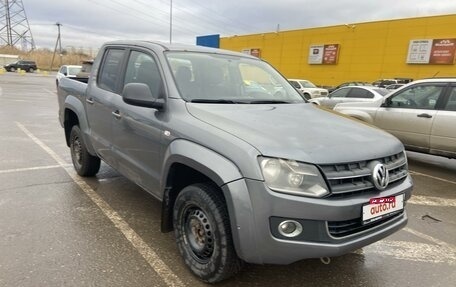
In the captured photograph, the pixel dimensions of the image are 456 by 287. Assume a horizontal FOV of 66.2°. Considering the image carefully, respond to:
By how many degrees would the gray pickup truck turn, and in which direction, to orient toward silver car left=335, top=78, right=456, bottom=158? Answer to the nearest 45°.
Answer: approximately 90° to its left

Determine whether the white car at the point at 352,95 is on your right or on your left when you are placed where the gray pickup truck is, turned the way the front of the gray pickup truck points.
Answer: on your left

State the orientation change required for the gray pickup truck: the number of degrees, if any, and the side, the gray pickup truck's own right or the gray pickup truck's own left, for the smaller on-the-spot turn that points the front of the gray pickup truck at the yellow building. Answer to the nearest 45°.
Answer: approximately 135° to the gray pickup truck's own left

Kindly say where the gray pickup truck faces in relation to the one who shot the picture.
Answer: facing the viewer and to the right of the viewer
